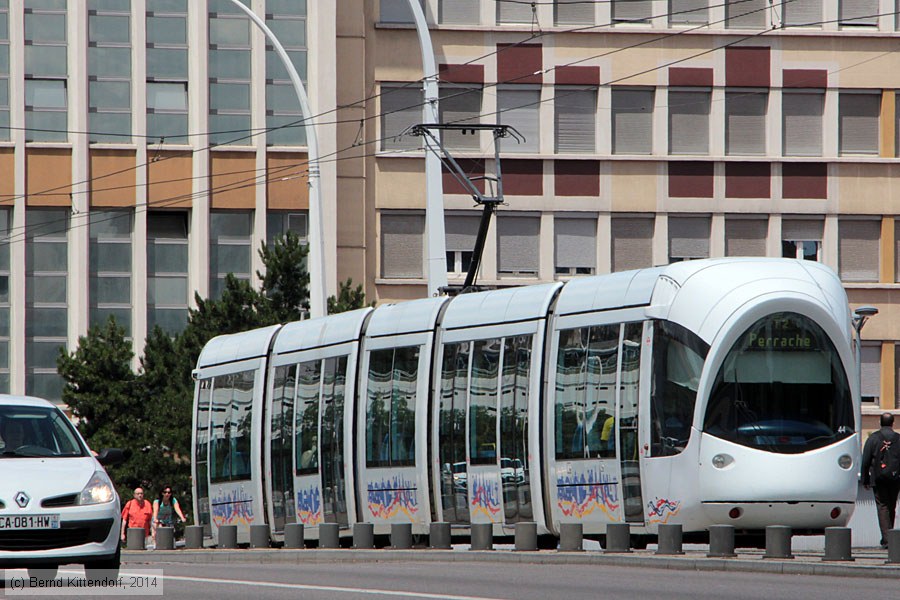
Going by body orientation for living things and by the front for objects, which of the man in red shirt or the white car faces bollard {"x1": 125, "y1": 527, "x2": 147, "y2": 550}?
the man in red shirt

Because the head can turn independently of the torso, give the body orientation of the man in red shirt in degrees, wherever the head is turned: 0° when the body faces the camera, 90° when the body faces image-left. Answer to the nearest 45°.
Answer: approximately 0°

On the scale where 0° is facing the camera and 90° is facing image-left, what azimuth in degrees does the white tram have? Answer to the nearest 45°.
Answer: approximately 315°

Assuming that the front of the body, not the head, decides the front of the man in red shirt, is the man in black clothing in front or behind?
in front

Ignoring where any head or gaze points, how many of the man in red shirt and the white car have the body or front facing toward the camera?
2

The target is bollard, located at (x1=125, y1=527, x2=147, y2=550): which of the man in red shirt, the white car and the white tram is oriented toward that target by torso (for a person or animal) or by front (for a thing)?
the man in red shirt

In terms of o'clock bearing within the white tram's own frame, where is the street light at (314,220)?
The street light is roughly at 7 o'clock from the white tram.

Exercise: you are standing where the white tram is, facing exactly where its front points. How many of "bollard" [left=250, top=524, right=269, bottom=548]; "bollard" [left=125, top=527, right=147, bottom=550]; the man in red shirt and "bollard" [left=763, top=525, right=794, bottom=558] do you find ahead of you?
1

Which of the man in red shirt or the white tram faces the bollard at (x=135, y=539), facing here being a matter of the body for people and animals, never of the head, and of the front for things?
the man in red shirt

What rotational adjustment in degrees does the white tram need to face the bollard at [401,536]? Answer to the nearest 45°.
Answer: approximately 180°

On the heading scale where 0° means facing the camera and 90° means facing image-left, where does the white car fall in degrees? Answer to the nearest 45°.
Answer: approximately 0°
